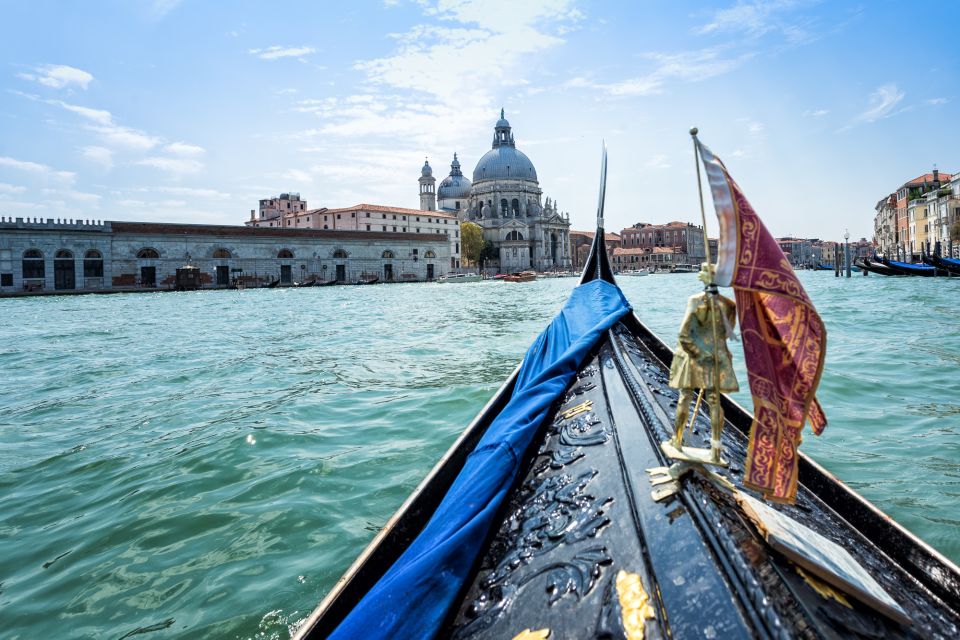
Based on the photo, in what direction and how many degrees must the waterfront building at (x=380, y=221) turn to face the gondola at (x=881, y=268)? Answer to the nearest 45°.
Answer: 0° — it already faces it

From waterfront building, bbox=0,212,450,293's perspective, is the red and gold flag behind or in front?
in front

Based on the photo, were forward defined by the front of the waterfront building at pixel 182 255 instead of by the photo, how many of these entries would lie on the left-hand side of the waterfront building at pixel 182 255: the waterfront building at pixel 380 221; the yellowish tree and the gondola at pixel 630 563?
2

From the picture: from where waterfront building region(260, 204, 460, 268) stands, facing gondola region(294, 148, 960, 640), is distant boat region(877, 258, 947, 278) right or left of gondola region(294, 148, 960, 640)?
left

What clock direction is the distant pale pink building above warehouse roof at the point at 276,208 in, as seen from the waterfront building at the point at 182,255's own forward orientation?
the distant pale pink building above warehouse roof at the point at 276,208 is roughly at 8 o'clock from the waterfront building at the point at 182,255.

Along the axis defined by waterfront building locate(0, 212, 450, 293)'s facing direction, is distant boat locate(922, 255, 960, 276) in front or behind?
in front

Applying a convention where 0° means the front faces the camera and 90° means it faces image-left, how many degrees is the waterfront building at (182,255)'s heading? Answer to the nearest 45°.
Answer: approximately 315°

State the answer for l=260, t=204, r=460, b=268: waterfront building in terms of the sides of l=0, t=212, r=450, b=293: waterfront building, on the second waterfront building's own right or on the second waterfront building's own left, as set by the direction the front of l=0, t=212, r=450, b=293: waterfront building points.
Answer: on the second waterfront building's own left

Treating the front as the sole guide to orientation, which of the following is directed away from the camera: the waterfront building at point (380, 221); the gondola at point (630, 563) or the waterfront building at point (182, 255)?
the gondola

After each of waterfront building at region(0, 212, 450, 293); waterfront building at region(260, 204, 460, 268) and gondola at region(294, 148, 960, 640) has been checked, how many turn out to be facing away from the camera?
1

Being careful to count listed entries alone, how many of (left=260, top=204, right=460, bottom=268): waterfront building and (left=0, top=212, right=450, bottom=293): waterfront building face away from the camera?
0

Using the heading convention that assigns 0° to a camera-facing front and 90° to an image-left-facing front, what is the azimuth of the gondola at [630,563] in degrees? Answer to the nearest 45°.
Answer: approximately 180°

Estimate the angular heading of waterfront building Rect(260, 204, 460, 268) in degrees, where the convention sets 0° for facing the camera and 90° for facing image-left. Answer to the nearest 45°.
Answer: approximately 315°

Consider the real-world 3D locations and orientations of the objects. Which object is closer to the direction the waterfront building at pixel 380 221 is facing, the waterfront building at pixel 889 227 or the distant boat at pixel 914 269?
the distant boat
